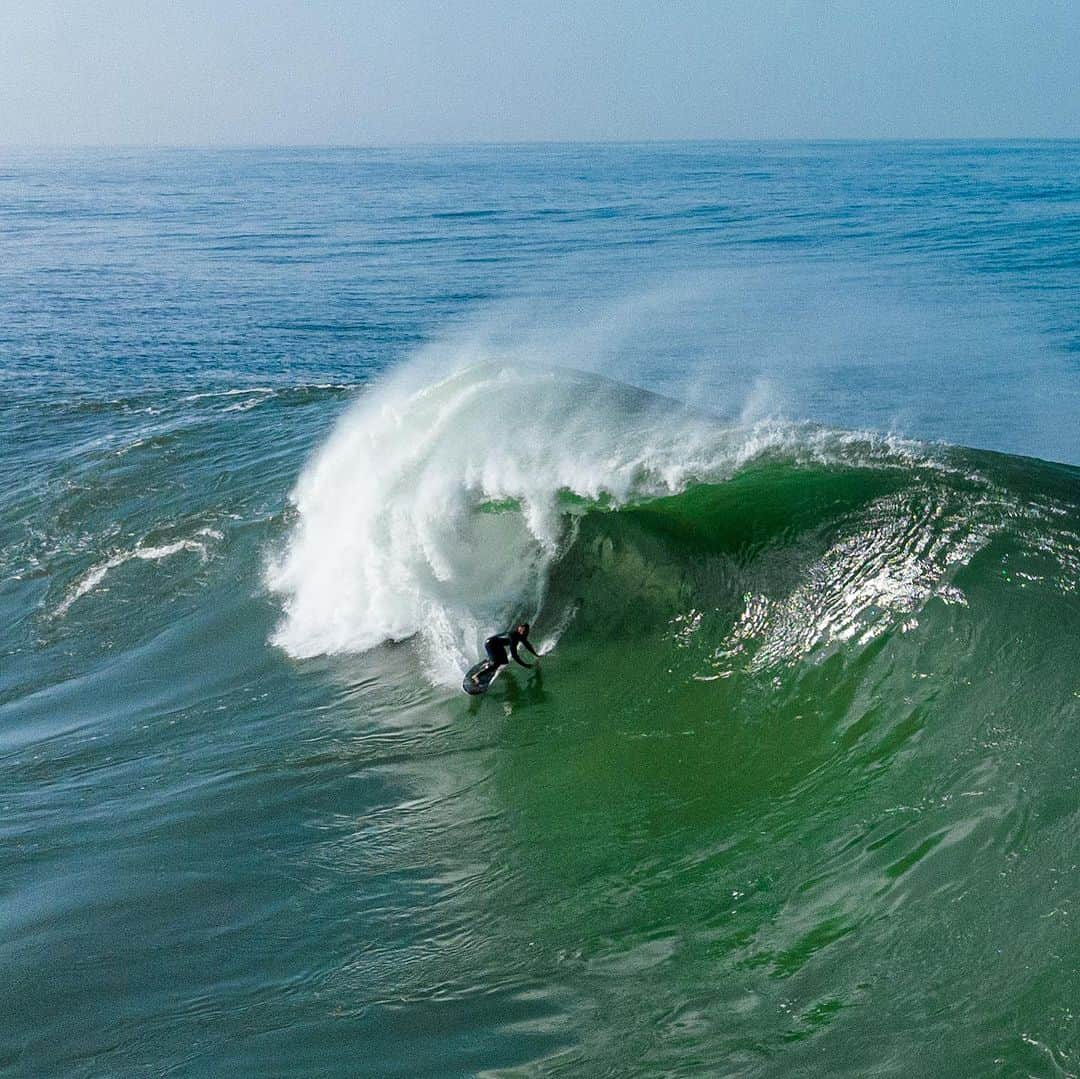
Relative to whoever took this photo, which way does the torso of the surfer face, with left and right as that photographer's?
facing the viewer and to the right of the viewer
